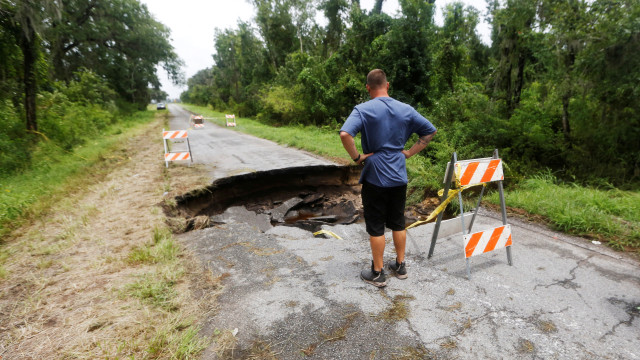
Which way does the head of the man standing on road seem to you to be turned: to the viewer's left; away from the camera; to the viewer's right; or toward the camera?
away from the camera

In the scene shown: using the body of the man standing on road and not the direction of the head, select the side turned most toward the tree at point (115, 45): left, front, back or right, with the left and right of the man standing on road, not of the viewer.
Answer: front

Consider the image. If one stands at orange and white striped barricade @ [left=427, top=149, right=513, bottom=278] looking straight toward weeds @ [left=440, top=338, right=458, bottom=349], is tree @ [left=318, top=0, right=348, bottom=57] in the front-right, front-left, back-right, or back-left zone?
back-right

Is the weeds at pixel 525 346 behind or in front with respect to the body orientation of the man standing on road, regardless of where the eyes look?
behind

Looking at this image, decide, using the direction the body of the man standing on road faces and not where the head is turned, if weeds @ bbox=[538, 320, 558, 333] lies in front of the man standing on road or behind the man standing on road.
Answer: behind

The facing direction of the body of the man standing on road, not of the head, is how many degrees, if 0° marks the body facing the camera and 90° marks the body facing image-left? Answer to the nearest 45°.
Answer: approximately 135°

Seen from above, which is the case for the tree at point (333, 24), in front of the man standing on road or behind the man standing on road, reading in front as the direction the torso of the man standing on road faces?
in front

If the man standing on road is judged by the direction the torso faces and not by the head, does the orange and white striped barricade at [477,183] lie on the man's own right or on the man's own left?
on the man's own right

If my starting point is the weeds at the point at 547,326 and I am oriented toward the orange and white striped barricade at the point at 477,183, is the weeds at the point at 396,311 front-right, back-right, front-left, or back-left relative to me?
front-left

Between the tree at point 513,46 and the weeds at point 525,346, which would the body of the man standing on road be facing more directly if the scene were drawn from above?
the tree

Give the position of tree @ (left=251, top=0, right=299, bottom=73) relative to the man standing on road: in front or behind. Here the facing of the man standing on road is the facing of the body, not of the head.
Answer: in front
